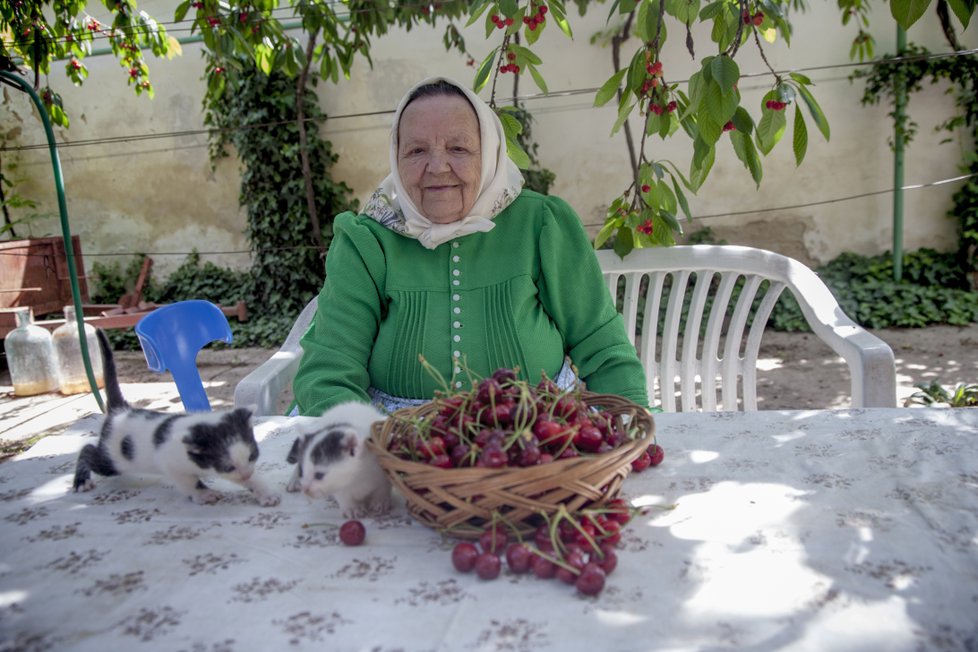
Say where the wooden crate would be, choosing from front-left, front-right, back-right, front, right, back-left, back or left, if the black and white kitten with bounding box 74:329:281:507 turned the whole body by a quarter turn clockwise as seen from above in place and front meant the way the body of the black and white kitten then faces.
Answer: back

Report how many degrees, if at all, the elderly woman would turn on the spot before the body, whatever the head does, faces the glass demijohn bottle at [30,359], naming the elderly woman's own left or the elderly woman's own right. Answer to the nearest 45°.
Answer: approximately 135° to the elderly woman's own right

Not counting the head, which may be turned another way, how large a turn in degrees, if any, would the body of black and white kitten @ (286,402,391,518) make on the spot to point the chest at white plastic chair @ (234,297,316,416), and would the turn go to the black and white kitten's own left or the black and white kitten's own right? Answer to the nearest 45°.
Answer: approximately 135° to the black and white kitten's own right

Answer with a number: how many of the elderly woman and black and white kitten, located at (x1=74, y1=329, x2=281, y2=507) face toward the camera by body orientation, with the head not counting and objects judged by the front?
1

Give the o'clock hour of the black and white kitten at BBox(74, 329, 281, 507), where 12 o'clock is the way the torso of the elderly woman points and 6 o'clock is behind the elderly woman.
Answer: The black and white kitten is roughly at 1 o'clock from the elderly woman.

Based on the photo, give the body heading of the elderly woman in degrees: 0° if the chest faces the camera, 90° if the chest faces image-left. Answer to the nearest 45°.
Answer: approximately 0°

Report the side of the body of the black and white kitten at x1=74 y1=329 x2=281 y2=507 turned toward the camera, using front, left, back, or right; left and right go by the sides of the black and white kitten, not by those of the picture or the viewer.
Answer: right

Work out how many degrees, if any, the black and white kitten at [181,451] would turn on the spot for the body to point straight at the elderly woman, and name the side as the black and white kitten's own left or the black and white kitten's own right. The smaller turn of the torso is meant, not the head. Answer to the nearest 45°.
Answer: approximately 45° to the black and white kitten's own left

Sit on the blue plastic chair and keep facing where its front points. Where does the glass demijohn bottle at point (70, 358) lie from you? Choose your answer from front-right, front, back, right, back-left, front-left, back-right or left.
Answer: back-left

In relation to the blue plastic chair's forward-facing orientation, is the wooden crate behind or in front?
behind

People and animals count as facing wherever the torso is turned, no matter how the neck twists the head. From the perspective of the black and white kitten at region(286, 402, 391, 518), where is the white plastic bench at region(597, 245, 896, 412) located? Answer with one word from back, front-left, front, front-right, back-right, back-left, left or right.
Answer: back

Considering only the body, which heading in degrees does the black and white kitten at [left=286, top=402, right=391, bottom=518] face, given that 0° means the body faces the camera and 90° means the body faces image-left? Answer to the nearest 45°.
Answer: approximately 45°
